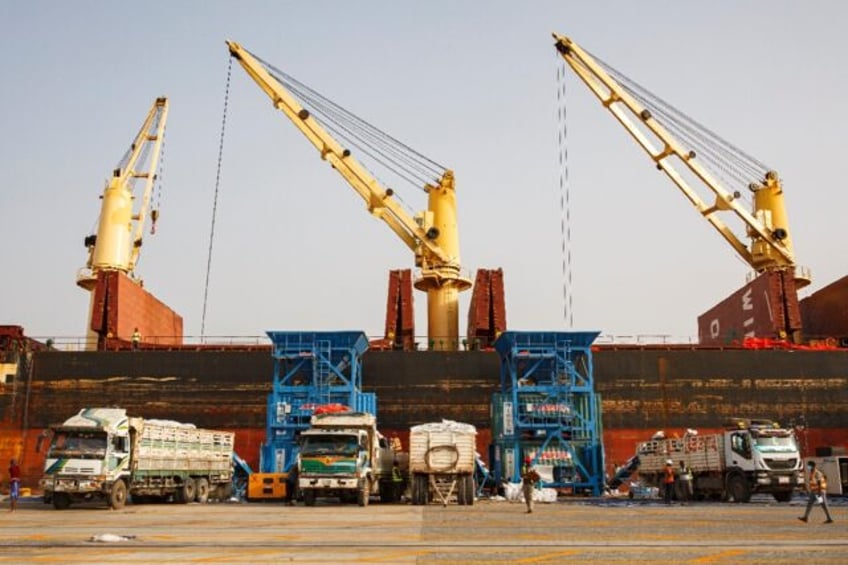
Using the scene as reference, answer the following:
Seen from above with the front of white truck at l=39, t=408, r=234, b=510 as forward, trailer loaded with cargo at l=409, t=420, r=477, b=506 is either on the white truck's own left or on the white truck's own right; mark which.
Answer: on the white truck's own left

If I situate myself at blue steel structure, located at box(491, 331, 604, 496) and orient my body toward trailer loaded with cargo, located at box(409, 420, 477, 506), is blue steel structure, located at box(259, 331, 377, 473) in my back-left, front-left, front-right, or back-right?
front-right

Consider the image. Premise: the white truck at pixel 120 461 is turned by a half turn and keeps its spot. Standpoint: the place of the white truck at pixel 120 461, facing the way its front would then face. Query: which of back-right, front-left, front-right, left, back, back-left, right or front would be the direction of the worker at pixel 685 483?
front-right

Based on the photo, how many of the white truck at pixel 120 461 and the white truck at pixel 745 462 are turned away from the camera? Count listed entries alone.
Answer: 0

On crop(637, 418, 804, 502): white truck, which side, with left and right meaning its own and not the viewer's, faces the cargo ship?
back

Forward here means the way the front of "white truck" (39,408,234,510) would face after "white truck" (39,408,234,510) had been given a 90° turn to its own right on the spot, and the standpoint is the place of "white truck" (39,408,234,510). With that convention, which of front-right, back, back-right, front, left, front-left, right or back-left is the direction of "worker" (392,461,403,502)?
back-right

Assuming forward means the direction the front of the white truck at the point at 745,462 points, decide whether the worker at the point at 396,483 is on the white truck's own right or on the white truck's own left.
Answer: on the white truck's own right

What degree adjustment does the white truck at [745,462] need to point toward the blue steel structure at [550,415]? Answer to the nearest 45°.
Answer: approximately 180°

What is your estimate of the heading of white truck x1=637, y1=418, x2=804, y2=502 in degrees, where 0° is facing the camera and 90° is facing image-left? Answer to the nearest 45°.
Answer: approximately 315°

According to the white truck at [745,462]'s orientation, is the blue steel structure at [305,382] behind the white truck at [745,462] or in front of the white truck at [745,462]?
behind
